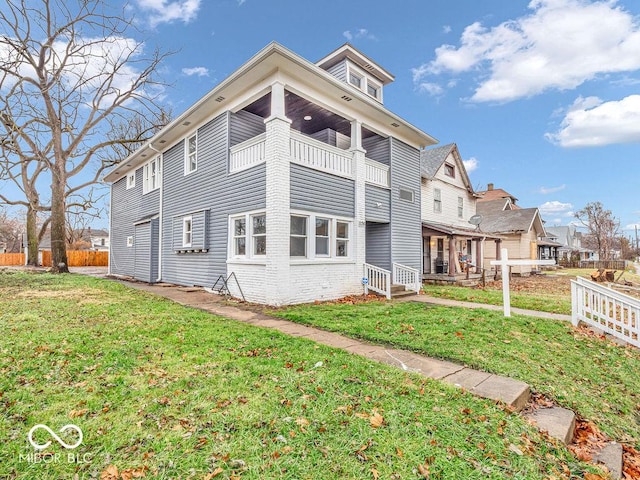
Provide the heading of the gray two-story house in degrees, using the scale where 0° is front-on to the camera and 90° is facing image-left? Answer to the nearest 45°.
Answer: approximately 315°

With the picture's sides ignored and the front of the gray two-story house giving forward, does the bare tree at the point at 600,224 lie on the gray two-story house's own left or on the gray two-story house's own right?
on the gray two-story house's own left

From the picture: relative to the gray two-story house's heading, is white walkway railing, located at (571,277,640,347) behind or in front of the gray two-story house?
in front

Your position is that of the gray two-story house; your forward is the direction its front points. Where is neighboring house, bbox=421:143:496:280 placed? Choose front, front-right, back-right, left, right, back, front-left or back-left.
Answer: left

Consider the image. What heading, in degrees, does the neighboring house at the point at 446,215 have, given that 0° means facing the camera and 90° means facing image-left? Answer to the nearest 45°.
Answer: approximately 315°

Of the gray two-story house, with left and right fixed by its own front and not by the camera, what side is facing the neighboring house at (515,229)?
left

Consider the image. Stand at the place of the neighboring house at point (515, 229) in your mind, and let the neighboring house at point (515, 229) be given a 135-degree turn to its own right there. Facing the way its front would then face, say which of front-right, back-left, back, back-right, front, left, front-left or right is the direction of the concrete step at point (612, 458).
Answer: left

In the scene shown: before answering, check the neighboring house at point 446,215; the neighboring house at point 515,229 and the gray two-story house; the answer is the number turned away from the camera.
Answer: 0

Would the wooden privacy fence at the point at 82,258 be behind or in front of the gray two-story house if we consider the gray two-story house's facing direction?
behind

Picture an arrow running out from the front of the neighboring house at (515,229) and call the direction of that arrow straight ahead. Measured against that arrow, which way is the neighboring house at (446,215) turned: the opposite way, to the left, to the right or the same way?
the same way

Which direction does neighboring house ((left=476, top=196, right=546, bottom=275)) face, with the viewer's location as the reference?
facing the viewer and to the right of the viewer

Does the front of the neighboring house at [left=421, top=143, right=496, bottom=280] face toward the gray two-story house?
no

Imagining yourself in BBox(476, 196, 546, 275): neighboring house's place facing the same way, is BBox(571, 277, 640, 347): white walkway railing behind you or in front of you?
in front

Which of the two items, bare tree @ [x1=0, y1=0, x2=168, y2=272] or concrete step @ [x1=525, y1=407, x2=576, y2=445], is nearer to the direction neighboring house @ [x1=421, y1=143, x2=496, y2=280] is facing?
the concrete step

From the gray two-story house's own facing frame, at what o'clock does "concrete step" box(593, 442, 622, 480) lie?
The concrete step is roughly at 1 o'clock from the gray two-story house.

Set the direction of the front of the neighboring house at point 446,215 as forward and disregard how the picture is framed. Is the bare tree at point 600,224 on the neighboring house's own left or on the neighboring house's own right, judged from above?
on the neighboring house's own left

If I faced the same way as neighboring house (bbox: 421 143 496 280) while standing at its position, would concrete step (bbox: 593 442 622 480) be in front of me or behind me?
in front

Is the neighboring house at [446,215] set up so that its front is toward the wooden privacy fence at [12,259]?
no

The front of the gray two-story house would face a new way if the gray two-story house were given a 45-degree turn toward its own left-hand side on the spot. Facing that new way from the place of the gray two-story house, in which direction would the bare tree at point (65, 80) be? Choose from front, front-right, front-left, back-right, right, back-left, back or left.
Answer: back-left
